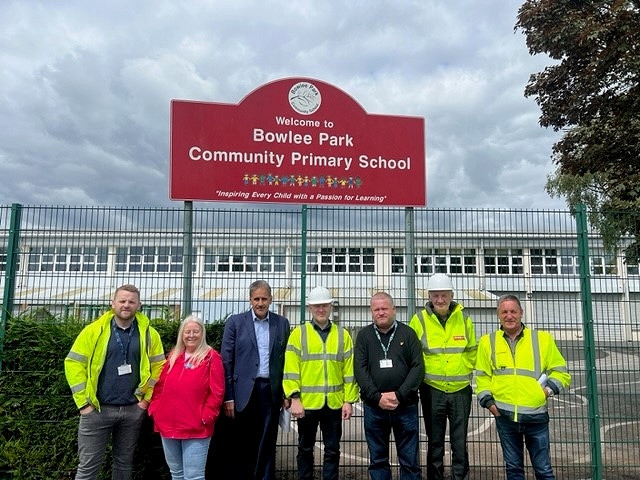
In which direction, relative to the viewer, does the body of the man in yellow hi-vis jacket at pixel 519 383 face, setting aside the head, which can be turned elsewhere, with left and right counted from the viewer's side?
facing the viewer

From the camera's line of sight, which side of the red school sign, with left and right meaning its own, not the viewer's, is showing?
front

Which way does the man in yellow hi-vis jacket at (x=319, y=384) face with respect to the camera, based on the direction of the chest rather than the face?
toward the camera

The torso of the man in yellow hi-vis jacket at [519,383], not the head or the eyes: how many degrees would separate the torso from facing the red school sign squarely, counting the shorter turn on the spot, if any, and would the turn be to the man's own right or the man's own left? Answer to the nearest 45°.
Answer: approximately 135° to the man's own right

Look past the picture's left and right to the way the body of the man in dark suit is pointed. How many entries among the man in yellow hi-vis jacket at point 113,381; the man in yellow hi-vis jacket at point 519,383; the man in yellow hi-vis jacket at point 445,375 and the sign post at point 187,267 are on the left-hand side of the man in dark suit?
2

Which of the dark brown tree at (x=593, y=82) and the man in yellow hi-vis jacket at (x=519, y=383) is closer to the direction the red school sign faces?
the man in yellow hi-vis jacket

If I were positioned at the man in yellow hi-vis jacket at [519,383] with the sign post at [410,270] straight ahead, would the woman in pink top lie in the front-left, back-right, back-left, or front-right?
front-left
